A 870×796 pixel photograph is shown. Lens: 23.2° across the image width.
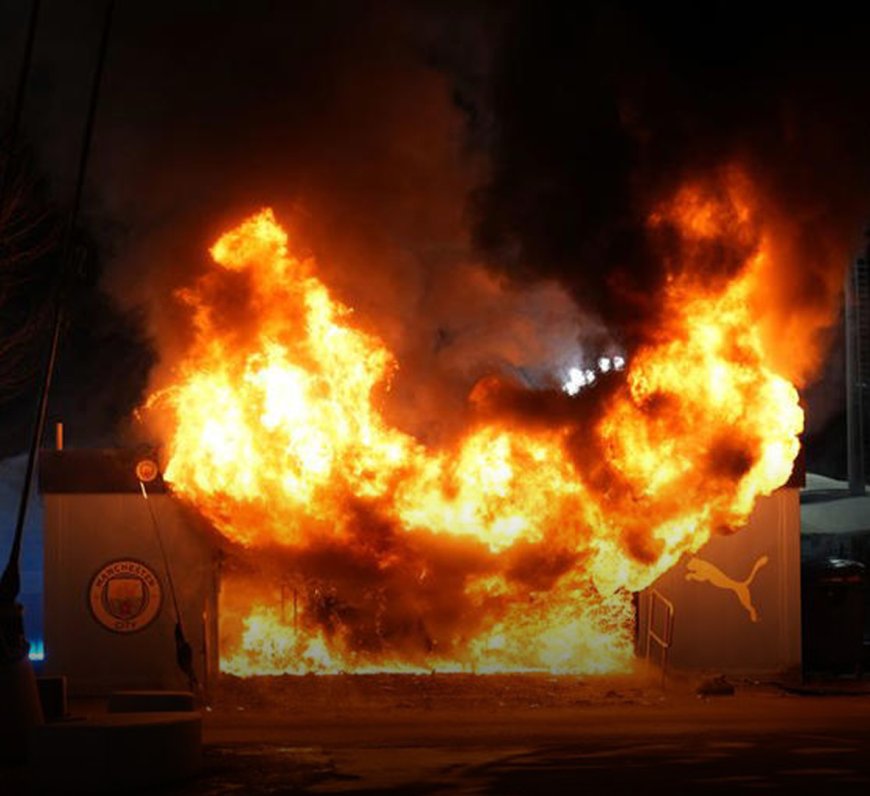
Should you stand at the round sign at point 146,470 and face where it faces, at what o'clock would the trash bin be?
The trash bin is roughly at 9 o'clock from the round sign.

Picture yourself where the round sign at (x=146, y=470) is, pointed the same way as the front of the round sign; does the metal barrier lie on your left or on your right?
on your left

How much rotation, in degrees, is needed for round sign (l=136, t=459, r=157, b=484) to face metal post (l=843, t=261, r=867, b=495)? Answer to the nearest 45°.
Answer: approximately 135° to its left

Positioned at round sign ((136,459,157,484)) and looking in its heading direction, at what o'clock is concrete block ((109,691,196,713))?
The concrete block is roughly at 12 o'clock from the round sign.

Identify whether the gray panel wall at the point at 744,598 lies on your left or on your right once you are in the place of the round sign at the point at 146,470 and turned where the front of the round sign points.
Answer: on your left

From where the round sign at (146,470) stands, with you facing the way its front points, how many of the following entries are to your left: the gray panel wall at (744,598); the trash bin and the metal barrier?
3

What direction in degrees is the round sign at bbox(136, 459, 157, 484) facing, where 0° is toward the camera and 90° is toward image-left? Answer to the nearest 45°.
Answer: approximately 0°

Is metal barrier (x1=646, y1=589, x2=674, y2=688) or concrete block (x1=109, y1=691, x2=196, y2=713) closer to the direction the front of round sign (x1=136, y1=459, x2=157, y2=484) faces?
the concrete block
